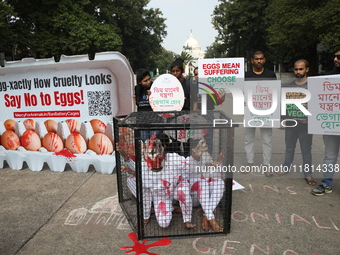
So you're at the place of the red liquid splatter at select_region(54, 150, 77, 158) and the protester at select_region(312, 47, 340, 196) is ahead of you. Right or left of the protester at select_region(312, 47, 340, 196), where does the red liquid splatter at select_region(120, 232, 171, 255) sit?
right

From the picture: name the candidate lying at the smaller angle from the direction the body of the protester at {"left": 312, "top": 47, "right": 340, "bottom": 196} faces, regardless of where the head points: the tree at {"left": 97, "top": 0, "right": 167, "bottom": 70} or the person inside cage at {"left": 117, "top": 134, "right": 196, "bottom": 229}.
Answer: the person inside cage

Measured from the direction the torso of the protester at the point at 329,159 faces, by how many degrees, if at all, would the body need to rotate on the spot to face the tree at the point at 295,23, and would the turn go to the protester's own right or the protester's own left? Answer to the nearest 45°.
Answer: approximately 135° to the protester's own right

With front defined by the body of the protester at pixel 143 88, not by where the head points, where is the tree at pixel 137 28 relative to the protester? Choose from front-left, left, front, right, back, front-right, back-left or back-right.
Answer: back-left

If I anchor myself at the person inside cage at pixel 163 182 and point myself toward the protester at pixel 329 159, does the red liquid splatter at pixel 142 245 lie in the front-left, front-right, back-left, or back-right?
back-right

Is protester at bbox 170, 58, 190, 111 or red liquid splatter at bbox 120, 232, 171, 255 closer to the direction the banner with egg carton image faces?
the red liquid splatter

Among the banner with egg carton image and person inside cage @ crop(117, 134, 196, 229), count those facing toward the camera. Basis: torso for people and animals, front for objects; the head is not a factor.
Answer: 2

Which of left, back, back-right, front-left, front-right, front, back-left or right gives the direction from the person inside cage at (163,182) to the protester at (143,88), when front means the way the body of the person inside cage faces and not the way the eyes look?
back

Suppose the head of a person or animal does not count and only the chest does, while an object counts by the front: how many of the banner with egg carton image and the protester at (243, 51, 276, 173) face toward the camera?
2

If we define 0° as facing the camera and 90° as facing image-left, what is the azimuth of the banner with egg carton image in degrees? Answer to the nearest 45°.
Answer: approximately 0°

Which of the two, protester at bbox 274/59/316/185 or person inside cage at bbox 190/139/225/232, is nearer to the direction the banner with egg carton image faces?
the person inside cage

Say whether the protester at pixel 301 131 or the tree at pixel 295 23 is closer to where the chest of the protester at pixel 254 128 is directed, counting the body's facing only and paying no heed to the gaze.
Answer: the protester
